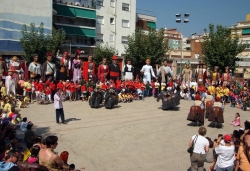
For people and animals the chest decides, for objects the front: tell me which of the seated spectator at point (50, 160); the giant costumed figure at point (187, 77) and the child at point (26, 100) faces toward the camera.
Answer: the giant costumed figure

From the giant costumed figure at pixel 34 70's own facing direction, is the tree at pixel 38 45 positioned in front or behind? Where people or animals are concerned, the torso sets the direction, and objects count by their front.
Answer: behind

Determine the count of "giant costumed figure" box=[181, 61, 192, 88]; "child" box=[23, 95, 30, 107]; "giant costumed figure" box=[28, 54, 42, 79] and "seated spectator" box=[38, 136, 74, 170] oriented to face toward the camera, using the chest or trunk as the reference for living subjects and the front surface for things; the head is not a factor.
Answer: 2

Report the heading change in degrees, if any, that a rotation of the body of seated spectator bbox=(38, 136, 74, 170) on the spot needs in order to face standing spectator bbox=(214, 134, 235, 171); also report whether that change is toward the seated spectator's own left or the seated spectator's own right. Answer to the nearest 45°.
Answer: approximately 45° to the seated spectator's own right

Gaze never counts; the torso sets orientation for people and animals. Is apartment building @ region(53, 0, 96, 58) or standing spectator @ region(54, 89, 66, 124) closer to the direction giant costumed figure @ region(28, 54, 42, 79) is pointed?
the standing spectator

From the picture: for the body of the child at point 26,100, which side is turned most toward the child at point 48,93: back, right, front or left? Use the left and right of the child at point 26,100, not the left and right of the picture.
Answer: front

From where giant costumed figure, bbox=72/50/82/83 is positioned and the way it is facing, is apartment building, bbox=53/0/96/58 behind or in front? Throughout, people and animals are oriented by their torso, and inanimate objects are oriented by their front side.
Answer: behind

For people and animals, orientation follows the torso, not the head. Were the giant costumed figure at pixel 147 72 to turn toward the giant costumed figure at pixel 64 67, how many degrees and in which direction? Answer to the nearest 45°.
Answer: approximately 90° to its right

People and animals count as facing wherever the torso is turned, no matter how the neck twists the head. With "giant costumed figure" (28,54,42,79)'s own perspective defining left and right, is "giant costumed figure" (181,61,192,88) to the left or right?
on its left

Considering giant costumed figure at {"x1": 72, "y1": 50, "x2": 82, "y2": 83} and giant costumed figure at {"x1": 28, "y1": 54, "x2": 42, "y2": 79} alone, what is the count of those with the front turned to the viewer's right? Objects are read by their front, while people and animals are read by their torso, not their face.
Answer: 0

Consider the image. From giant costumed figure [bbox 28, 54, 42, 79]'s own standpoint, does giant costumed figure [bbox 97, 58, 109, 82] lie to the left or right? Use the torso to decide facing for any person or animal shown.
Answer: on its left

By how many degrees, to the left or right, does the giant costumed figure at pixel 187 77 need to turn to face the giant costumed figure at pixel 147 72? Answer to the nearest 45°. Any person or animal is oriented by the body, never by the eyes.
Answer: approximately 90° to its right

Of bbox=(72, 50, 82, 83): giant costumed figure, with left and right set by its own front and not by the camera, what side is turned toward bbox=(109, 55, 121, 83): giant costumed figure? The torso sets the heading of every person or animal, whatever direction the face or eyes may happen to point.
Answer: left
